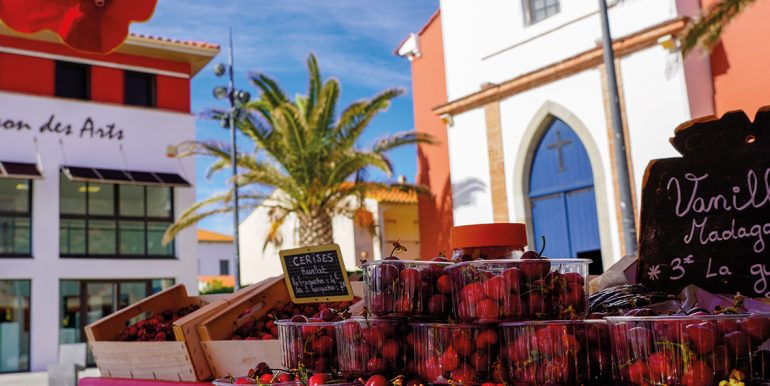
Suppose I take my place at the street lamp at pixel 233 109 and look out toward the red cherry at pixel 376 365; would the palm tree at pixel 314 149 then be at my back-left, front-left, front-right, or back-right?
front-left

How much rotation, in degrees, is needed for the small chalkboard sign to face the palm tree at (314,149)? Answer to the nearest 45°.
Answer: approximately 180°

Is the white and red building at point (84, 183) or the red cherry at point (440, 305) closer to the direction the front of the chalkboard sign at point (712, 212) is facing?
the red cherry

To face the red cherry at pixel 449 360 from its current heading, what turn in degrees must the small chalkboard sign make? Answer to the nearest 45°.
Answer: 0° — it already faces it

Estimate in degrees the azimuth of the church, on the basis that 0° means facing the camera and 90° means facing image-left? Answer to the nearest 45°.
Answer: approximately 45°

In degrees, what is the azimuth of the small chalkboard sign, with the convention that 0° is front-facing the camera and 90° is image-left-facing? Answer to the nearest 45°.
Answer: approximately 0°

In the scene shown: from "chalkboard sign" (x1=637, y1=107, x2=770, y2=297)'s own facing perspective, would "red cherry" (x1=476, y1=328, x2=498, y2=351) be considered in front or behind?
in front

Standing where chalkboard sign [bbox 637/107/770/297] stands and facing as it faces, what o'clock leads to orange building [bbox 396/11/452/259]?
The orange building is roughly at 5 o'clock from the chalkboard sign.

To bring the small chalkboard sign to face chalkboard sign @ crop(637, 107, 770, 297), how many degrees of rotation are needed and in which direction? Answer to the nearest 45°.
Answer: approximately 45° to its left

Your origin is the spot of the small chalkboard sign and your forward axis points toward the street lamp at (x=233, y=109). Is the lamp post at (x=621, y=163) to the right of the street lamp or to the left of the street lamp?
right

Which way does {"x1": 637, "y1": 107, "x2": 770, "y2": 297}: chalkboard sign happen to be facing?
toward the camera

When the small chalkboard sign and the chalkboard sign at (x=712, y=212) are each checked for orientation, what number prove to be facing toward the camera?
2

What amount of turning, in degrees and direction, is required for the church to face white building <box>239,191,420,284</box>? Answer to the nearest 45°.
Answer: approximately 90° to its right

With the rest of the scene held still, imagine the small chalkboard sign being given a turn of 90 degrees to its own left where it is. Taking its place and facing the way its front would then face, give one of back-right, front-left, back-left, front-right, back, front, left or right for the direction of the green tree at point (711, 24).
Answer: front-left

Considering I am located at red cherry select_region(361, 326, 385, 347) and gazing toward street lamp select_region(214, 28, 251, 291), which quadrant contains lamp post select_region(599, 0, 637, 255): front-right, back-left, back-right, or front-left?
front-right

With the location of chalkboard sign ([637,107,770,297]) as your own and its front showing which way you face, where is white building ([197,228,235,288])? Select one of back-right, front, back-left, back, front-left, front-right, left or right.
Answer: back-right

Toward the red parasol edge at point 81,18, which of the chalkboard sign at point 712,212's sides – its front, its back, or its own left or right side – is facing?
right

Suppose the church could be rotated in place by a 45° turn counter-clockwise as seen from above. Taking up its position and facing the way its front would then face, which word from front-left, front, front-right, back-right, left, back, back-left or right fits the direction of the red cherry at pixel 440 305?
front
